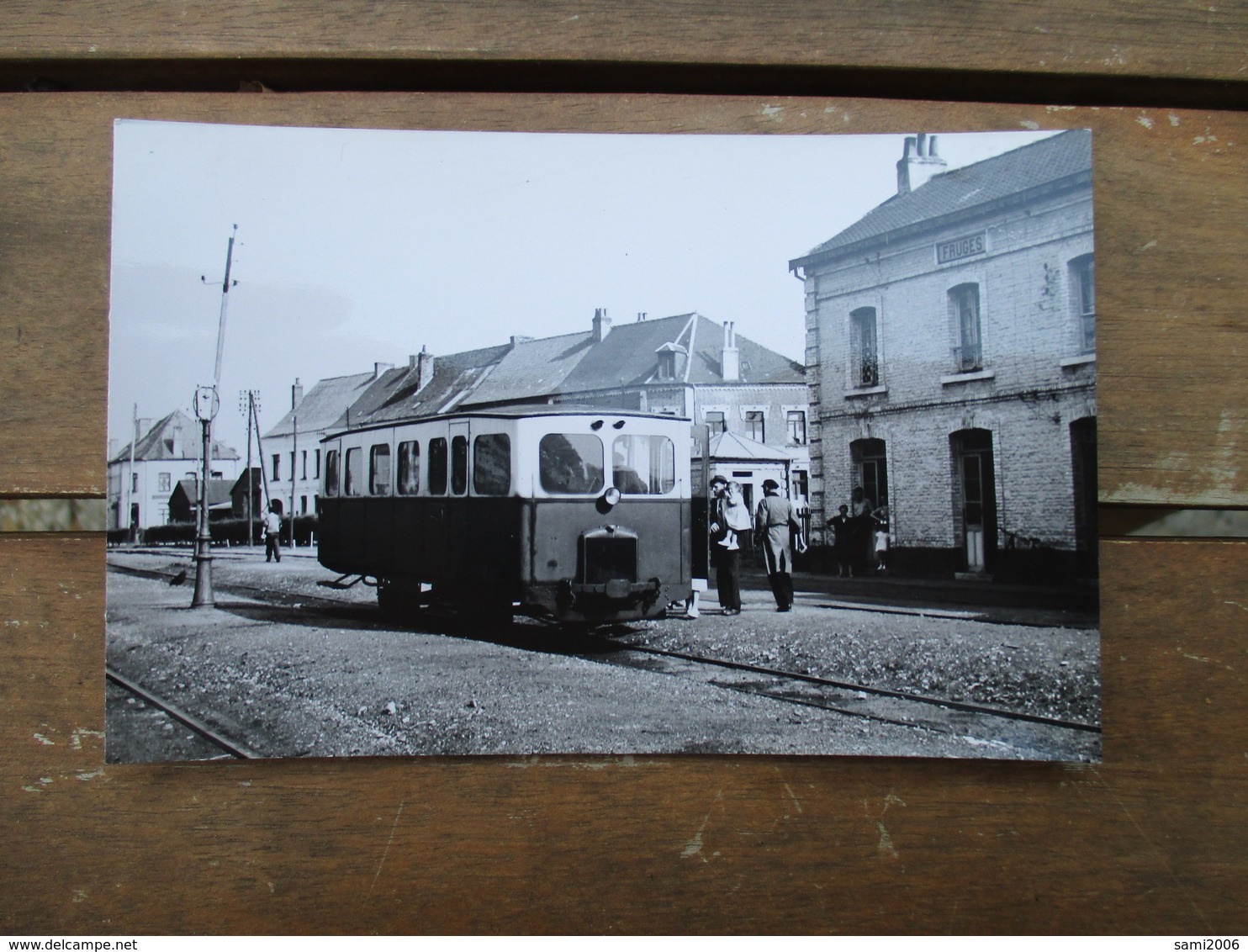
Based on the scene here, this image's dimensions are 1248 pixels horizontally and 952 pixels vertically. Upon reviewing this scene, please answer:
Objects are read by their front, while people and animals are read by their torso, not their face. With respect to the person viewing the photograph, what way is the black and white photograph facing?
facing the viewer
